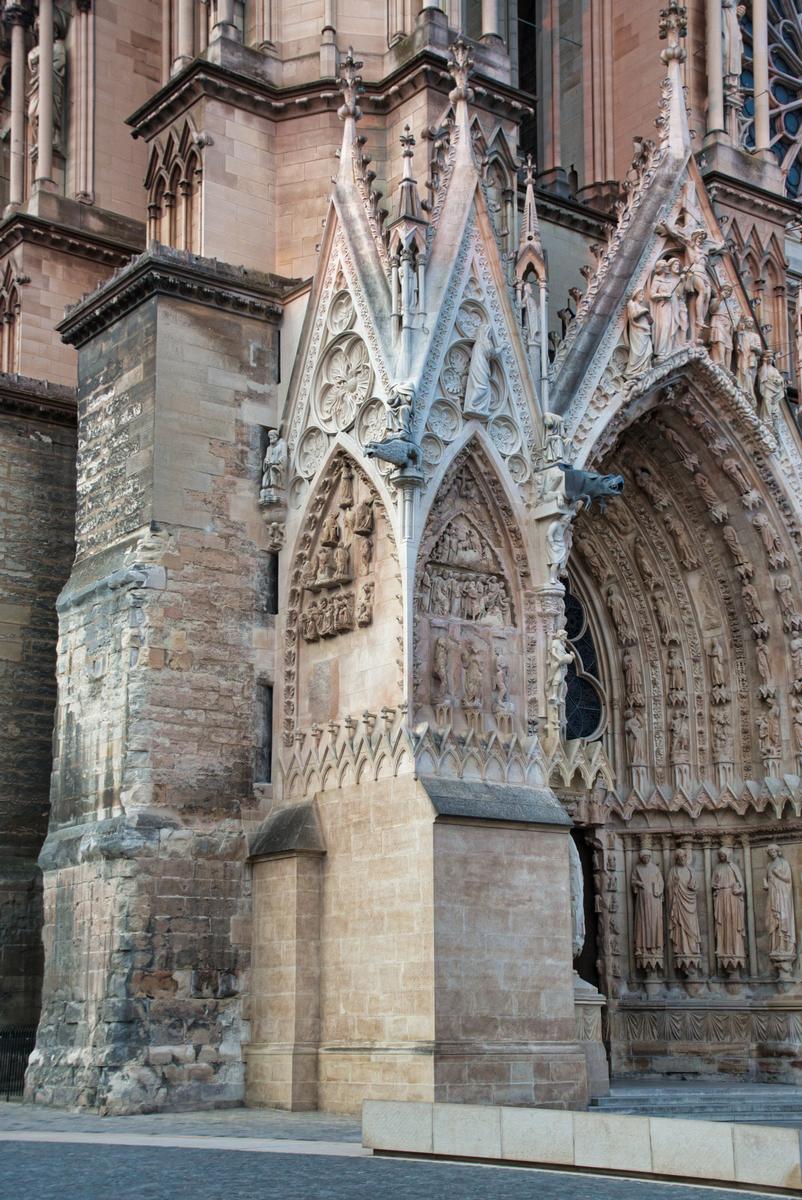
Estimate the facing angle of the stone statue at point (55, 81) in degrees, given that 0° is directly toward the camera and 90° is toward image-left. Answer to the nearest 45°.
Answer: approximately 45°

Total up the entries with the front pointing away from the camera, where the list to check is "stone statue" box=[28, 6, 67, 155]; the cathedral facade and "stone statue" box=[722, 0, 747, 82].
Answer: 0

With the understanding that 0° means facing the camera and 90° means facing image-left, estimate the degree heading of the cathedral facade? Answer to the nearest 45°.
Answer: approximately 315°

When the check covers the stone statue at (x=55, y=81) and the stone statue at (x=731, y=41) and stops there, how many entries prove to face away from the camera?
0

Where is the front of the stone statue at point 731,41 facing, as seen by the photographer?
facing the viewer and to the right of the viewer

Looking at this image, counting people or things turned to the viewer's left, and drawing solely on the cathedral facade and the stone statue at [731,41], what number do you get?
0

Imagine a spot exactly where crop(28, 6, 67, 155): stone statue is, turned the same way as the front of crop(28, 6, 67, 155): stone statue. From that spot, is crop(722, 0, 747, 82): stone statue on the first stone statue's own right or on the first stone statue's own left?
on the first stone statue's own left
